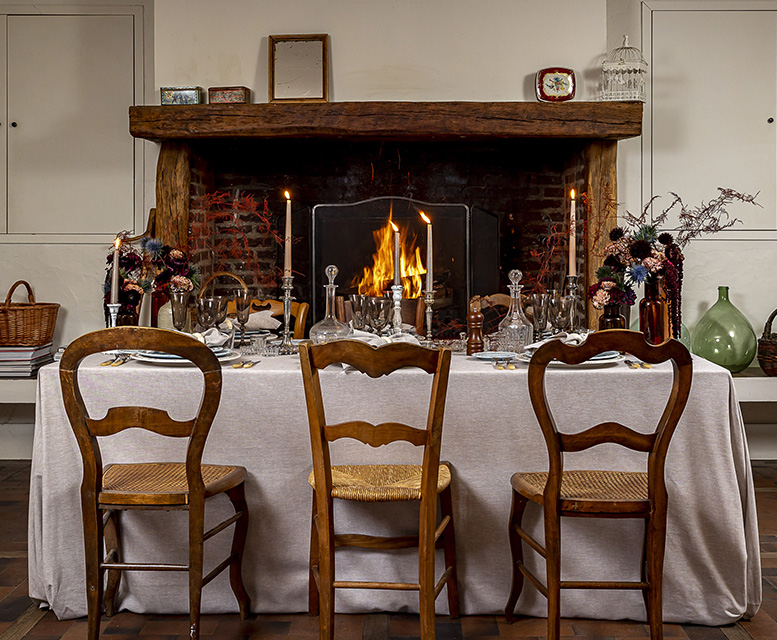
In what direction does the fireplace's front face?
toward the camera

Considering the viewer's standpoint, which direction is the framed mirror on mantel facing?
facing the viewer

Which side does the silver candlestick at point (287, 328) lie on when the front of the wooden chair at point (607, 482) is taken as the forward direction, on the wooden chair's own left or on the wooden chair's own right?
on the wooden chair's own left

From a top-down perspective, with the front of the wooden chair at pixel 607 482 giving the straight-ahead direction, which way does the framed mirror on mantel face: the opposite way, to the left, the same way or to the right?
the opposite way

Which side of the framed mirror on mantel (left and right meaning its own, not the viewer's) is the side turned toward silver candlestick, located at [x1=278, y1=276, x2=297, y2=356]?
front

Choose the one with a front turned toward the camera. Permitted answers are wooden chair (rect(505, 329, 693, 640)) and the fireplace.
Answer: the fireplace

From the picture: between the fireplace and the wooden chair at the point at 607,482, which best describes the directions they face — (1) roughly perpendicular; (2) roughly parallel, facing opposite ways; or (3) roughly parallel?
roughly parallel, facing opposite ways

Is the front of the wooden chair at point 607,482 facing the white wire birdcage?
yes

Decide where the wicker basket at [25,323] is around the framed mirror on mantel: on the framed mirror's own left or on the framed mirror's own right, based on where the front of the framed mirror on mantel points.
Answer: on the framed mirror's own right

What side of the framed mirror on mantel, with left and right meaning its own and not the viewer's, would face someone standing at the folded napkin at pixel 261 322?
front

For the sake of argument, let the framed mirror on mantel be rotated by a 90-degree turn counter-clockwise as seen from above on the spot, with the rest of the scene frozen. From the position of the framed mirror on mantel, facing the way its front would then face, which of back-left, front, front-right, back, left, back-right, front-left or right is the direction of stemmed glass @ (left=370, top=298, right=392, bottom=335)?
right

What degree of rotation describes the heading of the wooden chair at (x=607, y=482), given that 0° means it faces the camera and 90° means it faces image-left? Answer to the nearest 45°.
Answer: approximately 180°

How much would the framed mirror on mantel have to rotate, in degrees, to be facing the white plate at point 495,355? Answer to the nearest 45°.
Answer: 0° — it already faces it

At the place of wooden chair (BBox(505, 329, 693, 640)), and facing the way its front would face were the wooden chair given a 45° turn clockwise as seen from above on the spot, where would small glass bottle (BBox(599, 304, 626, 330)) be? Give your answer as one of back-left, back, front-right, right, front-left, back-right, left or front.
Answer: front-left

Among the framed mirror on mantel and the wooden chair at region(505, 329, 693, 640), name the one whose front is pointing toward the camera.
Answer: the framed mirror on mantel
